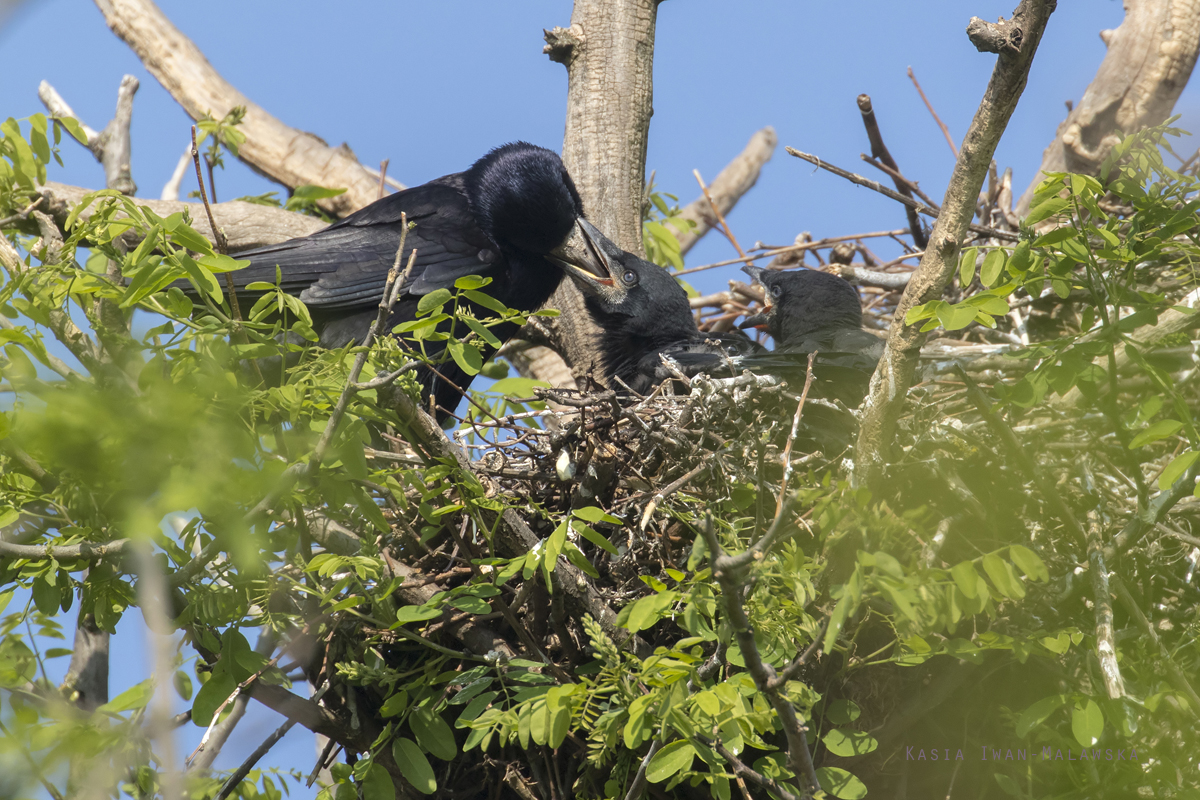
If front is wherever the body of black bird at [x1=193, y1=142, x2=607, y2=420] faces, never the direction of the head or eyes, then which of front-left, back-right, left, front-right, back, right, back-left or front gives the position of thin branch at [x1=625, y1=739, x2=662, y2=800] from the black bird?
right

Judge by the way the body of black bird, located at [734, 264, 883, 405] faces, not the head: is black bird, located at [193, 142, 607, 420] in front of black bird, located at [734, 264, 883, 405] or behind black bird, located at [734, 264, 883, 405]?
in front

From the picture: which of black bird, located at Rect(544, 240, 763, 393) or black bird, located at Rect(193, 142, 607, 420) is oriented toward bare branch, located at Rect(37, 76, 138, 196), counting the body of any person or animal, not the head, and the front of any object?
black bird, located at Rect(544, 240, 763, 393)

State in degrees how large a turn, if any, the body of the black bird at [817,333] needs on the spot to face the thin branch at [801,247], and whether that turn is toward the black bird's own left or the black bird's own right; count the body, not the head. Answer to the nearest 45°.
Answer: approximately 90° to the black bird's own right

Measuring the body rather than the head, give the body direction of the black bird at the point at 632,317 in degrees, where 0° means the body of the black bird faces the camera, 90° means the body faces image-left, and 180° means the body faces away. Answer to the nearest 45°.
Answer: approximately 90°

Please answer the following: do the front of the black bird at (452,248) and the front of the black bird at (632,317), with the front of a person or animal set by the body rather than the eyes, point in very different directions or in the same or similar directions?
very different directions

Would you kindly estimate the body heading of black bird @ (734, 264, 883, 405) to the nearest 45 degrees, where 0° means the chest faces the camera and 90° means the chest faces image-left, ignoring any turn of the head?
approximately 90°

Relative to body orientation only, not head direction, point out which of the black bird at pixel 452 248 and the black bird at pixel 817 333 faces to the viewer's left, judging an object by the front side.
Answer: the black bird at pixel 817 333

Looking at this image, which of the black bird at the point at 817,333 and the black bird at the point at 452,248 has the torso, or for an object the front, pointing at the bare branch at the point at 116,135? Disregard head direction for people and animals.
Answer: the black bird at the point at 817,333

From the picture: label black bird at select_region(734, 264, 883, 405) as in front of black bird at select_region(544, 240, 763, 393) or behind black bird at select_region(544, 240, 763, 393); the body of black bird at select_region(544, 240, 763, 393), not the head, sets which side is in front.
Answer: behind

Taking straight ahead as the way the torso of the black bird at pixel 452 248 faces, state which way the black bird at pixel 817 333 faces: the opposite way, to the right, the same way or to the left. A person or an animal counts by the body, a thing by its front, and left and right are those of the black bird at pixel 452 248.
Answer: the opposite way

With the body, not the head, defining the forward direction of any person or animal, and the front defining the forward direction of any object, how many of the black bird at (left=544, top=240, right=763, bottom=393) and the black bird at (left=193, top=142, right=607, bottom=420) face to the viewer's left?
1

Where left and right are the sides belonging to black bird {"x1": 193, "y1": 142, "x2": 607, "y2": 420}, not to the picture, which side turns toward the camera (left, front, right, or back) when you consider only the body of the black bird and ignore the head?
right
